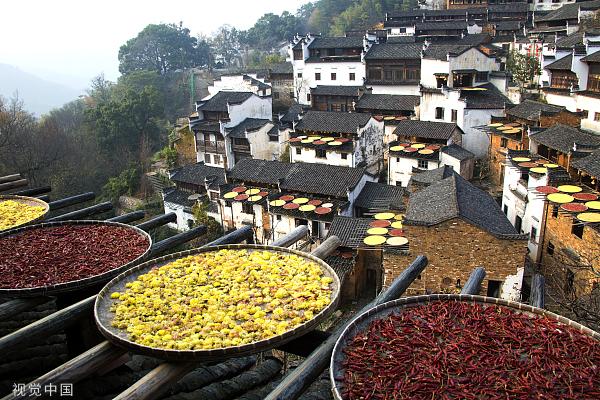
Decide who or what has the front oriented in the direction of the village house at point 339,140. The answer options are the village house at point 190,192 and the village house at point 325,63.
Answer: the village house at point 325,63

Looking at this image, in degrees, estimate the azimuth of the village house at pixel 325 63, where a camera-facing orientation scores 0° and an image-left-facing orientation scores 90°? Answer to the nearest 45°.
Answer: approximately 0°

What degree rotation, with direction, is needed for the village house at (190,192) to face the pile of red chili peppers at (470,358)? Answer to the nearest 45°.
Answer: approximately 45° to its left

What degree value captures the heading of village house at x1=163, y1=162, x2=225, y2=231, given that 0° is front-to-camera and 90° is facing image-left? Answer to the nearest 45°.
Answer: approximately 45°

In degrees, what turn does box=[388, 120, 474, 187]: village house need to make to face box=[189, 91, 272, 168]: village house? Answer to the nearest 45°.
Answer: approximately 45° to its right

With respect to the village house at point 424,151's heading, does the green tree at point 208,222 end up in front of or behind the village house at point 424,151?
in front

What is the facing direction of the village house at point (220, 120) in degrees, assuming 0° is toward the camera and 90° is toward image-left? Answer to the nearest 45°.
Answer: approximately 45°

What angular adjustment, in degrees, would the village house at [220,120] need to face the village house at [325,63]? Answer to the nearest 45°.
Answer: approximately 180°

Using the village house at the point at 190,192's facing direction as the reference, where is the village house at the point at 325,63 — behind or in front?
behind

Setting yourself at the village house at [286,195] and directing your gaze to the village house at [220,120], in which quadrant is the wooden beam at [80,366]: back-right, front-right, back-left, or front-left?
back-left

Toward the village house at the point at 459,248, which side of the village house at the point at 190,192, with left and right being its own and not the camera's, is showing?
left

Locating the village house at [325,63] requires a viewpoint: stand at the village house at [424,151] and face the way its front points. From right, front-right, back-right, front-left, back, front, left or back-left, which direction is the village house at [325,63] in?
right

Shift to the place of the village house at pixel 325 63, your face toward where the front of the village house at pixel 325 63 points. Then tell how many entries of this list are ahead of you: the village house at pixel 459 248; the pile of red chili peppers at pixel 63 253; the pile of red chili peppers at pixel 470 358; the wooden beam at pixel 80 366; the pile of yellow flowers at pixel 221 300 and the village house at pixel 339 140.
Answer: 6

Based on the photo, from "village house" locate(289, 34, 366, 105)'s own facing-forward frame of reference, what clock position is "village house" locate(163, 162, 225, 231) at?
"village house" locate(163, 162, 225, 231) is roughly at 1 o'clock from "village house" locate(289, 34, 366, 105).
